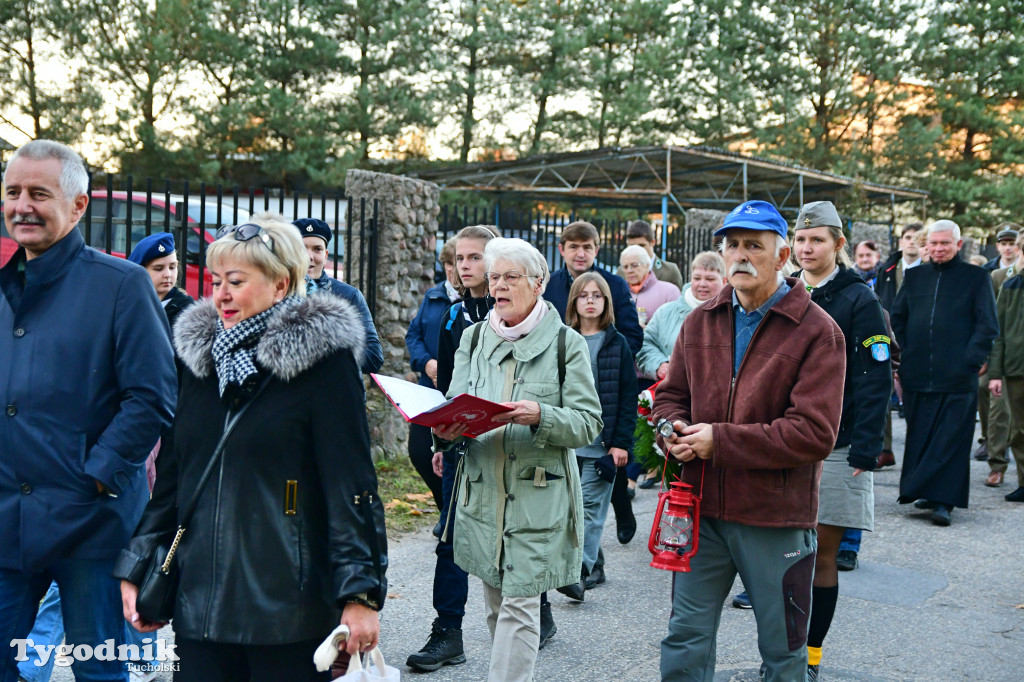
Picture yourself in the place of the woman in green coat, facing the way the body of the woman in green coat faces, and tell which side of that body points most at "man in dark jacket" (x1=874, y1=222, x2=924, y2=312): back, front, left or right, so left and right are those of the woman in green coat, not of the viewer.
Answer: back

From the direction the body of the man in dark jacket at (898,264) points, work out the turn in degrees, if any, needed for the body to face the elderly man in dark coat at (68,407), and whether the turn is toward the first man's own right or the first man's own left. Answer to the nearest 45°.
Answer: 0° — they already face them

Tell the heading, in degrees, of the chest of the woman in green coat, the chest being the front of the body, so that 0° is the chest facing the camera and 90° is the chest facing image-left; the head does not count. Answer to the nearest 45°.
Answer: approximately 45°

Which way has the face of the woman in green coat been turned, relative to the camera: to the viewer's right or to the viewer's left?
to the viewer's left

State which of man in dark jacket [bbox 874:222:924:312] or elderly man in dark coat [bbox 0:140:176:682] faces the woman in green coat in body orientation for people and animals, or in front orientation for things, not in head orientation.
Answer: the man in dark jacket

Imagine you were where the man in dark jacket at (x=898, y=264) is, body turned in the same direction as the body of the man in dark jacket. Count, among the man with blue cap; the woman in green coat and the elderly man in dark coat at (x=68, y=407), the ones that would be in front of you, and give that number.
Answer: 3

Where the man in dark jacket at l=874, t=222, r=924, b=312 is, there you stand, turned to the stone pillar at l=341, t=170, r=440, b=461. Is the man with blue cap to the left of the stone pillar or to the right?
left

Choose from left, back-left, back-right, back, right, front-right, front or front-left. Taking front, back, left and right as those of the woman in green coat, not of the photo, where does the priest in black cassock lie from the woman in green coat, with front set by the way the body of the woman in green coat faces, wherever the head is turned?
back

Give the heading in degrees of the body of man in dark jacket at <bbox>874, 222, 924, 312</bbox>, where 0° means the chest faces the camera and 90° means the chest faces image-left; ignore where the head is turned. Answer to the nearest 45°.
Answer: approximately 0°
